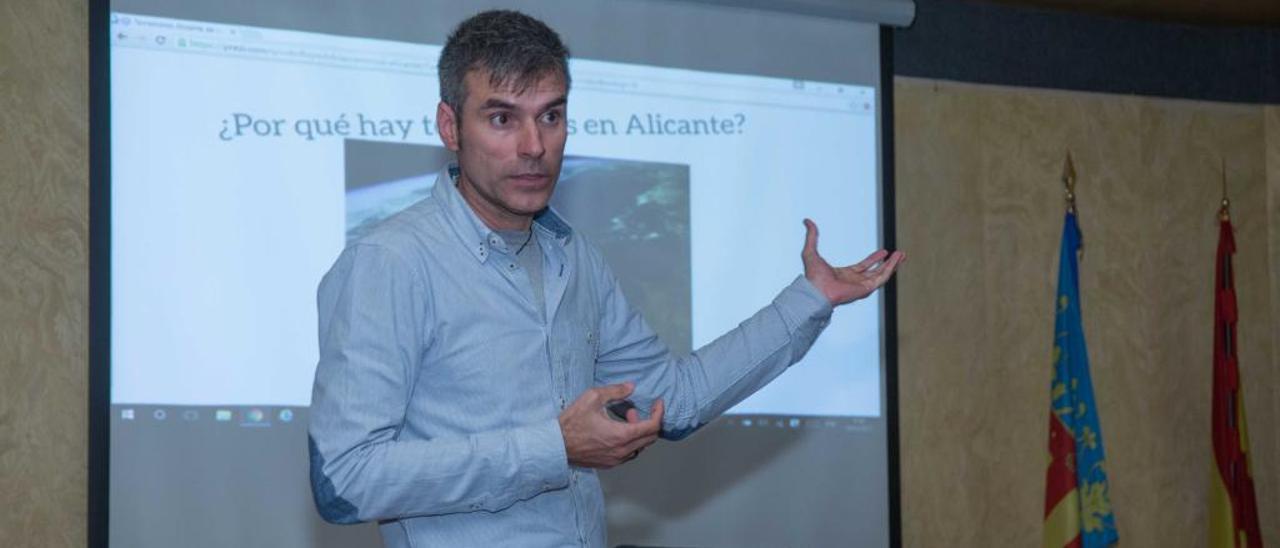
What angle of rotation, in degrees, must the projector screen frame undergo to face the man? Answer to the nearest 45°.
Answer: approximately 45° to its left

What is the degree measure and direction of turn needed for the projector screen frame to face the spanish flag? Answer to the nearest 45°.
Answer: approximately 90° to its left

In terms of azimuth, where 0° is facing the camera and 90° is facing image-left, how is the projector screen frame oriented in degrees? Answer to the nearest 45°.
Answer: approximately 0°

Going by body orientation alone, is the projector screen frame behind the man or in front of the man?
behind

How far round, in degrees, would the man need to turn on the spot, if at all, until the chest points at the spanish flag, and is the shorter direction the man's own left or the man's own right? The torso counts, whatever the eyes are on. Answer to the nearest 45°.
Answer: approximately 90° to the man's own left
